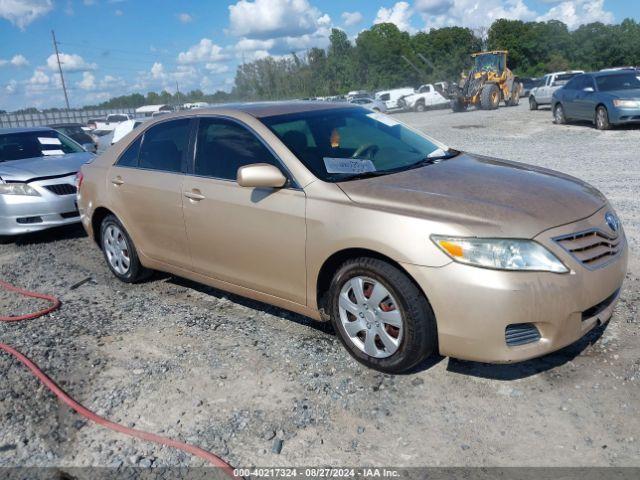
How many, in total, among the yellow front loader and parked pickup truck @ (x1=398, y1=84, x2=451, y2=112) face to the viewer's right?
0

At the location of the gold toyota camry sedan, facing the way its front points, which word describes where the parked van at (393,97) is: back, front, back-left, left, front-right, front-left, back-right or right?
back-left

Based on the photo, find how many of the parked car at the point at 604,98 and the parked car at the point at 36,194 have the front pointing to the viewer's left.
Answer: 0

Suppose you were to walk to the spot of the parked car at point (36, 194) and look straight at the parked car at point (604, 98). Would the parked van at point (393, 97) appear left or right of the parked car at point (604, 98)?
left

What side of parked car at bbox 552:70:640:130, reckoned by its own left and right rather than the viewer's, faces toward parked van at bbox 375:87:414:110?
back

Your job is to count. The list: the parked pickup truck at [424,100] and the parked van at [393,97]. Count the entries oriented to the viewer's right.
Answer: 0

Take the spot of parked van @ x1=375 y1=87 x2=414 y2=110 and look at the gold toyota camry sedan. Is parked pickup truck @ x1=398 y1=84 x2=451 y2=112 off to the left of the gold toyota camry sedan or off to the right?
left

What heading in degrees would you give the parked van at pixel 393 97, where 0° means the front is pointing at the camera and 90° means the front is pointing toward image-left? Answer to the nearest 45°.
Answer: approximately 45°

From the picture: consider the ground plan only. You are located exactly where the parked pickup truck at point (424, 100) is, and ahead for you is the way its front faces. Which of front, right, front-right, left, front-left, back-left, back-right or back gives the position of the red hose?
front-left
